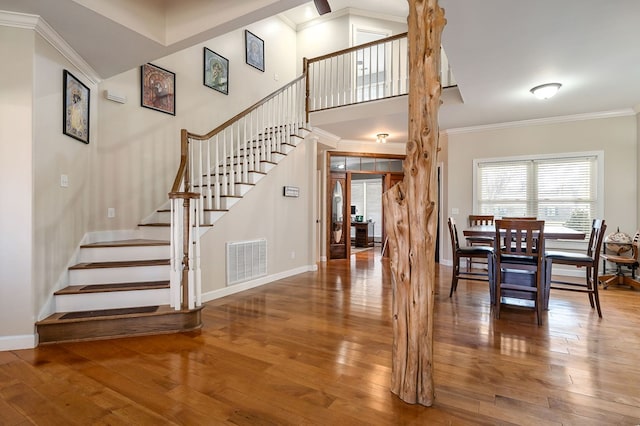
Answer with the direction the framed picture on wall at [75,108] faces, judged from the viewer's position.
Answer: facing the viewer and to the right of the viewer

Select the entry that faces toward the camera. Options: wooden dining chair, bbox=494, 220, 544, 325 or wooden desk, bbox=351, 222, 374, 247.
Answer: the wooden desk

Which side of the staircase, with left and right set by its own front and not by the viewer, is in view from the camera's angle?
front

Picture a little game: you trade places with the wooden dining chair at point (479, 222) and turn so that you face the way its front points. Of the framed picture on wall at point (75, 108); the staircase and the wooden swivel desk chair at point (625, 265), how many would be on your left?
1

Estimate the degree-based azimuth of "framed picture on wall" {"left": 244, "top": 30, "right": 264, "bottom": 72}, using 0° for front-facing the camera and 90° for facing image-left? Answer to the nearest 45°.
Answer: approximately 315°

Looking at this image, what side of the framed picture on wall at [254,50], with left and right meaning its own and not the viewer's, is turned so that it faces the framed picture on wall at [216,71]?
right

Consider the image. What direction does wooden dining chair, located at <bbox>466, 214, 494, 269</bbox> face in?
toward the camera

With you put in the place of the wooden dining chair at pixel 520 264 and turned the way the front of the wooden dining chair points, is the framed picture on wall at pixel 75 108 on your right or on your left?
on your left

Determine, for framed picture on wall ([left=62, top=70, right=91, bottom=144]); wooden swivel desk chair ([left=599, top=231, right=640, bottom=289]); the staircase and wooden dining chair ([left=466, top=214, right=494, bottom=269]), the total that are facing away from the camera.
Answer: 0

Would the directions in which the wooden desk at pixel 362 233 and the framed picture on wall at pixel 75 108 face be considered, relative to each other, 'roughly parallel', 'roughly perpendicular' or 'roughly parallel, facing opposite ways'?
roughly perpendicular

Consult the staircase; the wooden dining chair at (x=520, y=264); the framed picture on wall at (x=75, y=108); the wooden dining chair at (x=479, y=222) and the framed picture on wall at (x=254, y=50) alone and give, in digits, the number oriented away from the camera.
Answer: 1

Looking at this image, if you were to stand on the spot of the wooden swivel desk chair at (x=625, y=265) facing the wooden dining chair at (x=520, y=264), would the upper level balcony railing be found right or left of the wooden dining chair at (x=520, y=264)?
right

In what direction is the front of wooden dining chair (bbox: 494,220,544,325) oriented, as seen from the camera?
facing away from the viewer

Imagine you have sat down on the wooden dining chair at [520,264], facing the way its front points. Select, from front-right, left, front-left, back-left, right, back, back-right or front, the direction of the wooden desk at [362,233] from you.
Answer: front-left

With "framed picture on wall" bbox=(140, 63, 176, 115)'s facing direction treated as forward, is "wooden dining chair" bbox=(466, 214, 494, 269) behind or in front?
in front
